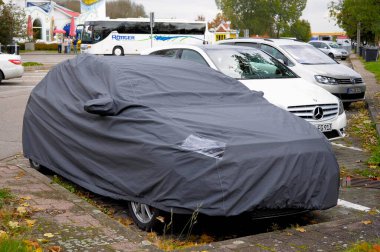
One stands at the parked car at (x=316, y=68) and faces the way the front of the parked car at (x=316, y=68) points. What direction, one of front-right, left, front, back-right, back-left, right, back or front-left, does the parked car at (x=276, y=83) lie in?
front-right

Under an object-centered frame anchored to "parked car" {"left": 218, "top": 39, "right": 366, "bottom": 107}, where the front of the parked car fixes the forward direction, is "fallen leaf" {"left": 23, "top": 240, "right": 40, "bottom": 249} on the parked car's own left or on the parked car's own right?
on the parked car's own right

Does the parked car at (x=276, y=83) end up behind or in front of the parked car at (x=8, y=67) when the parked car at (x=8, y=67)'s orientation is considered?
behind

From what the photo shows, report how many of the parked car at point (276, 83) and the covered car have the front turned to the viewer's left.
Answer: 0

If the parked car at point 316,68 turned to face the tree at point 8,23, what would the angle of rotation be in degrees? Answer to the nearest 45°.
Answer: approximately 180°

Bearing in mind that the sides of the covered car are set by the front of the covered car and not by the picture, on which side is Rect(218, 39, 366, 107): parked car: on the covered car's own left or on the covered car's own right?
on the covered car's own left

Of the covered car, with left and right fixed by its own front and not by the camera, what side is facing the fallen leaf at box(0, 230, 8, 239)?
right

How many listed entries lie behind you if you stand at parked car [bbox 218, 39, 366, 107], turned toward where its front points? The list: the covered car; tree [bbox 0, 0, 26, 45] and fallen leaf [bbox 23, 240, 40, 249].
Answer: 1

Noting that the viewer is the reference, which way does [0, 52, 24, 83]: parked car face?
facing away from the viewer and to the left of the viewer

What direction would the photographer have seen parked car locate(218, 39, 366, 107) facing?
facing the viewer and to the right of the viewer

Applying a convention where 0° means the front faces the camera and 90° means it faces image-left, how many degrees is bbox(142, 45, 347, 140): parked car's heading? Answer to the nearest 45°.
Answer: approximately 315°

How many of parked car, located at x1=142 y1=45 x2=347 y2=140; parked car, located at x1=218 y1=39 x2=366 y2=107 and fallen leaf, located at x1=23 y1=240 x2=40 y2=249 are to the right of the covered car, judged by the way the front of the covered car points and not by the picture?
1

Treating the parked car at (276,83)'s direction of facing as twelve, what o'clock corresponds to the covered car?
The covered car is roughly at 2 o'clock from the parked car.

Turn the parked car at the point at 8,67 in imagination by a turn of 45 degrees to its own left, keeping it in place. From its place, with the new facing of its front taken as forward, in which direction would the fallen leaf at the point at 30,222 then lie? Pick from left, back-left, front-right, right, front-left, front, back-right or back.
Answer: left

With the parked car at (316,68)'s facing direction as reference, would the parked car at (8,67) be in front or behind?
behind
